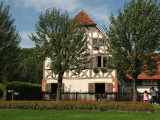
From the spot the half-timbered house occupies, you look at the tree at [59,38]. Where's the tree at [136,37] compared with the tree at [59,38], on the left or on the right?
left

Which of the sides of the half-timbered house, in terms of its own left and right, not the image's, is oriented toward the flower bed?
front

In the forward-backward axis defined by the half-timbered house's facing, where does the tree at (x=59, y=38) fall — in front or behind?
in front

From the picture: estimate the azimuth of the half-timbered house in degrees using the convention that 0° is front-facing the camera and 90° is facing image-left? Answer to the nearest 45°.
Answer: approximately 0°

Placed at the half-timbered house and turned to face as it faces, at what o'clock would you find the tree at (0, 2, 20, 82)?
The tree is roughly at 2 o'clock from the half-timbered house.

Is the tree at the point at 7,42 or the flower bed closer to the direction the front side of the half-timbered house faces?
the flower bed
